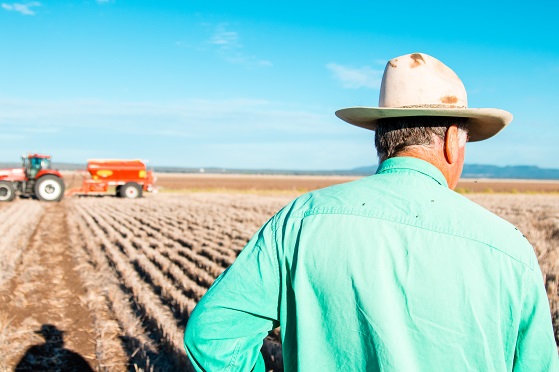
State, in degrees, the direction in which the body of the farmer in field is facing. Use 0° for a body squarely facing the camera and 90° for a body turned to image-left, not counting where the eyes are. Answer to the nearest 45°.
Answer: approximately 180°

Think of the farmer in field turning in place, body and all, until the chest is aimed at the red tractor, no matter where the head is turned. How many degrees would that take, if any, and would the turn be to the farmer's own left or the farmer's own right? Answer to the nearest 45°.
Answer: approximately 45° to the farmer's own left

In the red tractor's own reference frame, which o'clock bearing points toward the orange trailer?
The orange trailer is roughly at 5 o'clock from the red tractor.

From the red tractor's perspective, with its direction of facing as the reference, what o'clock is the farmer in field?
The farmer in field is roughly at 9 o'clock from the red tractor.

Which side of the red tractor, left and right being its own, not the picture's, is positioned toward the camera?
left

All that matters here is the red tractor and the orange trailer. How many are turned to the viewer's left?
2

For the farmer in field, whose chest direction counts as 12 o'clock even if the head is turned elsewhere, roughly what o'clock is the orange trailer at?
The orange trailer is roughly at 11 o'clock from the farmer in field.

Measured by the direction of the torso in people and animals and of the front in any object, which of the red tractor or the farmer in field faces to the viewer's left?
the red tractor

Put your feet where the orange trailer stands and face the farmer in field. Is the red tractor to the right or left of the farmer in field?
right

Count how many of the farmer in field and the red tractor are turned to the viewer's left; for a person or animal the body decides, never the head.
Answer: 1

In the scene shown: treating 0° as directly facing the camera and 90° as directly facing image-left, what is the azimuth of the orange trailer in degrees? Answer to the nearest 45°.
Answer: approximately 90°

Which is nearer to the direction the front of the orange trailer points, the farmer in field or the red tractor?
the red tractor

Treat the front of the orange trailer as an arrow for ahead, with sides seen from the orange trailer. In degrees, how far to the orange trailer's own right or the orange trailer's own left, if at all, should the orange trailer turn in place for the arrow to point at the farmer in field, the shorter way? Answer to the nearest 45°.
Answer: approximately 90° to the orange trailer's own left

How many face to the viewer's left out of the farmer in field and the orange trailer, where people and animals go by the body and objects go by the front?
1
